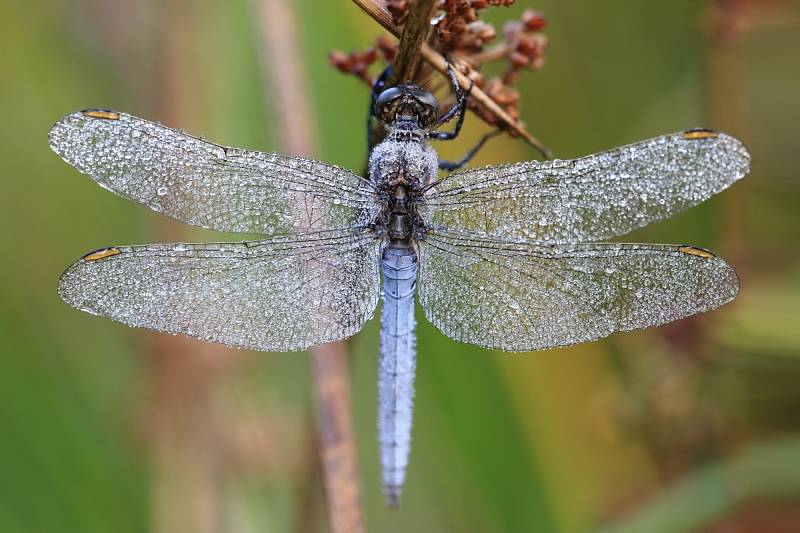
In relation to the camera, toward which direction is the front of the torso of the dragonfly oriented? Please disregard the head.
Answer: away from the camera
